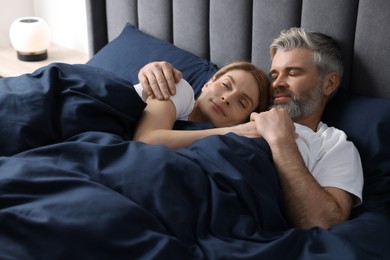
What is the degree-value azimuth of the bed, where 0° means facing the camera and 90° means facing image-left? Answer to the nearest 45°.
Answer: approximately 45°

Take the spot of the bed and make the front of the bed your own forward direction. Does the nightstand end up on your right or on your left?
on your right

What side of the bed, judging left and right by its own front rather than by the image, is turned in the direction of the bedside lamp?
right
